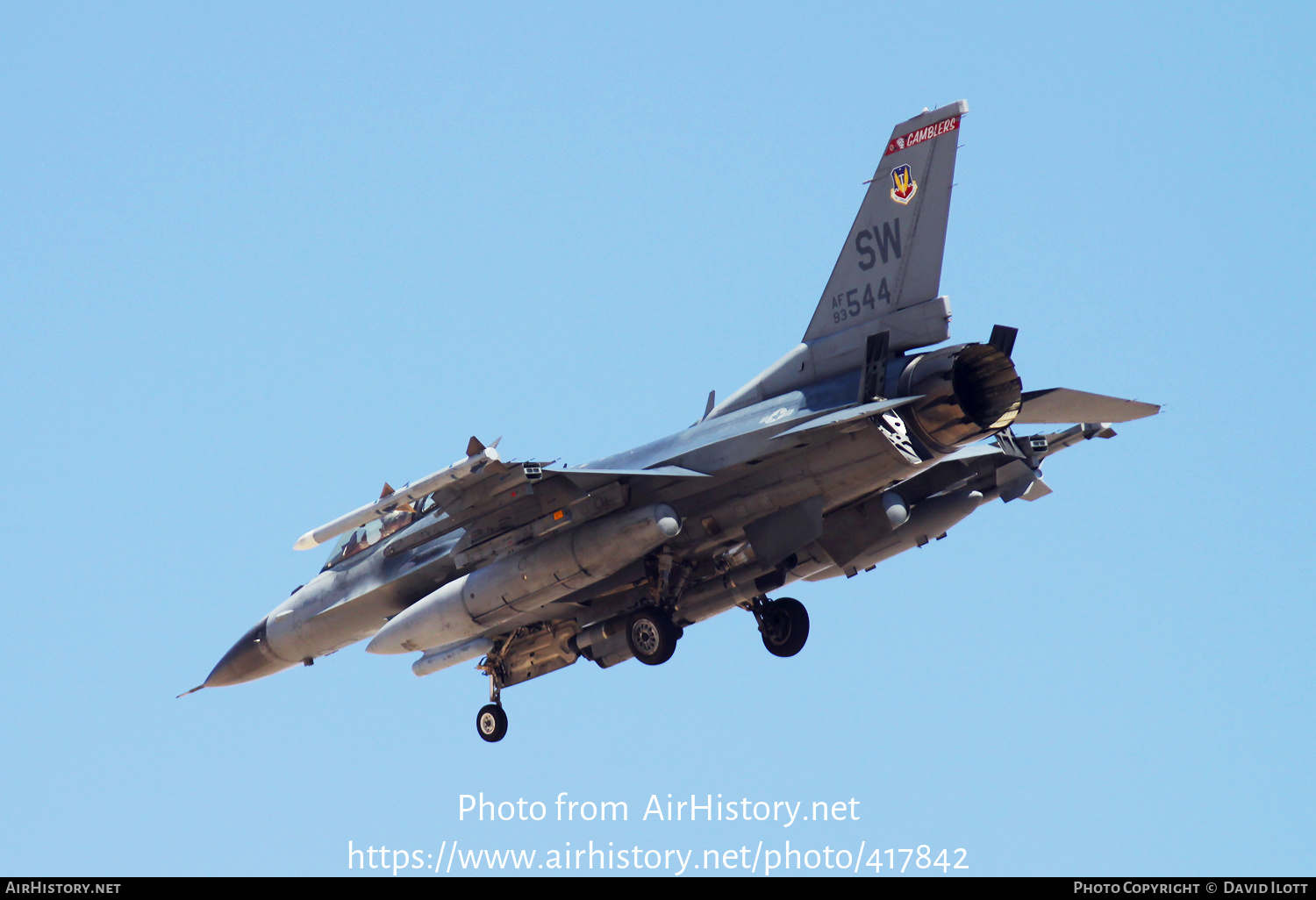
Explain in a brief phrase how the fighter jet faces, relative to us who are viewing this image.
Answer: facing away from the viewer and to the left of the viewer
